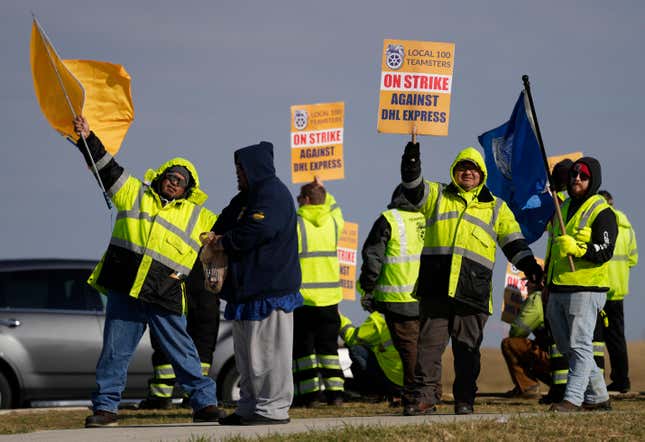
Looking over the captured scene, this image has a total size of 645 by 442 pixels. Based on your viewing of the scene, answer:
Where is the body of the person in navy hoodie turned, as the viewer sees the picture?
to the viewer's left

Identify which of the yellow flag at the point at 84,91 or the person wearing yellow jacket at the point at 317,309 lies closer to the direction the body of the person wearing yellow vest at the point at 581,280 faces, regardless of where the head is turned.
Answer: the yellow flag

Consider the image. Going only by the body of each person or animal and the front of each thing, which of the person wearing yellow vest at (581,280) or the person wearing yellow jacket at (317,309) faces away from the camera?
the person wearing yellow jacket at (317,309)

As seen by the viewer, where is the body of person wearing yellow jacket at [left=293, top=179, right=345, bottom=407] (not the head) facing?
away from the camera

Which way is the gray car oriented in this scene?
to the viewer's right

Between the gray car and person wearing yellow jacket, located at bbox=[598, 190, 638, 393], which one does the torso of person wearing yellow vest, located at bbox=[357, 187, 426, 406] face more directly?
the gray car

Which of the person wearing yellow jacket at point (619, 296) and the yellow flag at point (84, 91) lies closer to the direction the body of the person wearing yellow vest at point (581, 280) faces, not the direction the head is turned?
the yellow flag
